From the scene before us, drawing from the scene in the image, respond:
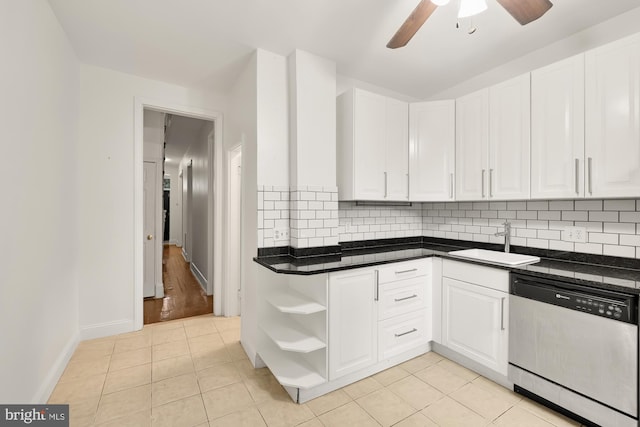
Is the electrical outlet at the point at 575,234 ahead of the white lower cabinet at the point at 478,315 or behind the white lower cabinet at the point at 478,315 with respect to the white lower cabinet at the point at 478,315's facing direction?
behind

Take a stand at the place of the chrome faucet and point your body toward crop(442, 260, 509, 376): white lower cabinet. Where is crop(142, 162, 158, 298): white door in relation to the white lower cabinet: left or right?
right

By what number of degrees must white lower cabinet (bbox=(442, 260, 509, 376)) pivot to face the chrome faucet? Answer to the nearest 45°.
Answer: approximately 135° to its right

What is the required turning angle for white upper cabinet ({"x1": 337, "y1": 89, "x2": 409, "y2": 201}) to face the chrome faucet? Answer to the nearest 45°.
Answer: approximately 45° to its left

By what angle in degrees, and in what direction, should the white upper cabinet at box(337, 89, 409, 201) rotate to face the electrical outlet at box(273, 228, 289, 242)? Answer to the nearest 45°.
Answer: approximately 90° to its right

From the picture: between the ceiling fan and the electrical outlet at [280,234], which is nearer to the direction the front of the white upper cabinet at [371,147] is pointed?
the ceiling fan

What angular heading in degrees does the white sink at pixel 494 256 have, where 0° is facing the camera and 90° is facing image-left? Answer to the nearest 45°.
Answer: approximately 45°
